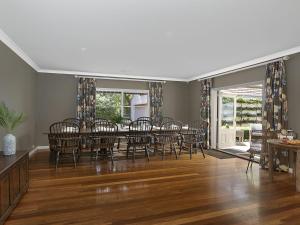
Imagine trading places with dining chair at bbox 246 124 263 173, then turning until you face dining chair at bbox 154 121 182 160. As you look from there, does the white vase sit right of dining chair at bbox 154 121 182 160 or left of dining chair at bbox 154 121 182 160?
left

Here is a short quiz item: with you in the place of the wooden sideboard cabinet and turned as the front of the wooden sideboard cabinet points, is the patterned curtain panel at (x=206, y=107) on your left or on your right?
on your left

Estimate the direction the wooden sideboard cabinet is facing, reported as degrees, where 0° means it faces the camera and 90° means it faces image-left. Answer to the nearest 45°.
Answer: approximately 315°

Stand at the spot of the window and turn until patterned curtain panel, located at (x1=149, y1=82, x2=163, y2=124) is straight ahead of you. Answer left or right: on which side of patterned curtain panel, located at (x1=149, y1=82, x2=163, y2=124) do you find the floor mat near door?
right

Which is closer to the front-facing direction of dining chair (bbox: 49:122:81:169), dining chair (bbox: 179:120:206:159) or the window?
the window

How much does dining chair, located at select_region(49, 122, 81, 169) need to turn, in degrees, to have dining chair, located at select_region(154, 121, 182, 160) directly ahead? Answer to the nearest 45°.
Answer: approximately 90° to its right

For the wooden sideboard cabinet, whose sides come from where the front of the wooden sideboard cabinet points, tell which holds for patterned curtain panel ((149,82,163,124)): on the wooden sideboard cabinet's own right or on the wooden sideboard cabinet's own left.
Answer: on the wooden sideboard cabinet's own left

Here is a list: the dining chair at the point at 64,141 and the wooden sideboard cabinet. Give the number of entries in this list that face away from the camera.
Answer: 1

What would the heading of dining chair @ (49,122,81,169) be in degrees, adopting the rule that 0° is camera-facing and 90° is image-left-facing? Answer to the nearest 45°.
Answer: approximately 180°
